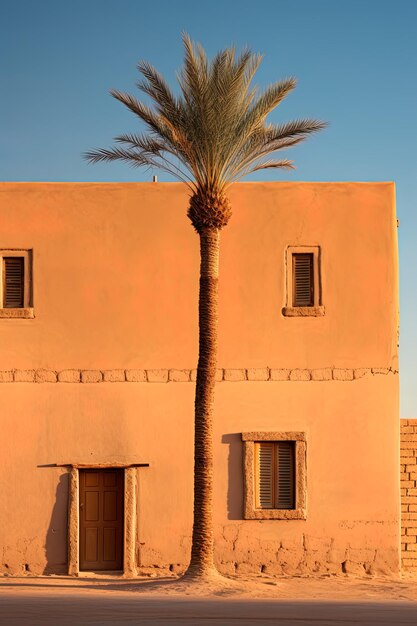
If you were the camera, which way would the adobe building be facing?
facing the viewer
